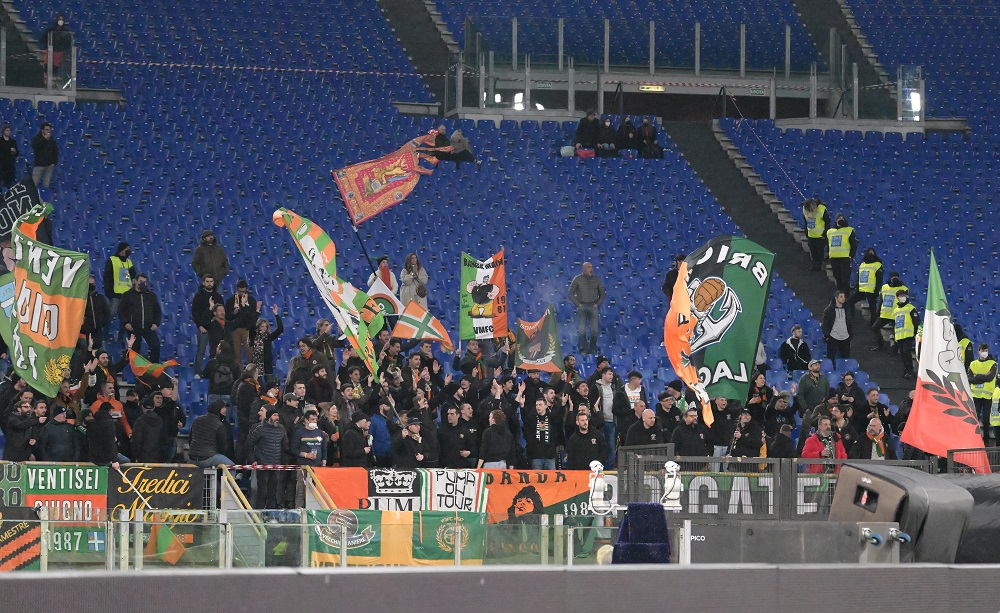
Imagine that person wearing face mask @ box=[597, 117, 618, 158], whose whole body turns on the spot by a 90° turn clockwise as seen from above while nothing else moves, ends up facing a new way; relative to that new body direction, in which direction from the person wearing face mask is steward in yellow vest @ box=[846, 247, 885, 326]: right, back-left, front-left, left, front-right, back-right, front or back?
back-left

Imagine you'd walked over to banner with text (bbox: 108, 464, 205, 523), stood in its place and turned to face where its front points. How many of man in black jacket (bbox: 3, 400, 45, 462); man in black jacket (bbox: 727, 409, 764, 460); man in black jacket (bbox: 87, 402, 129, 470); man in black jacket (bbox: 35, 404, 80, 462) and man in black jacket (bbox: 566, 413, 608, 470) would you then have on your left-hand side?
2

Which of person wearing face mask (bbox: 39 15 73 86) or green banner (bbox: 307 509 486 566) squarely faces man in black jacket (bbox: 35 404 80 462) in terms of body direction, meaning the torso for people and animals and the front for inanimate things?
the person wearing face mask

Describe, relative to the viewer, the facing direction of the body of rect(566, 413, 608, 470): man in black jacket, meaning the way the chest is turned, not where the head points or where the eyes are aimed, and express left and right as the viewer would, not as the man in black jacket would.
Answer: facing the viewer

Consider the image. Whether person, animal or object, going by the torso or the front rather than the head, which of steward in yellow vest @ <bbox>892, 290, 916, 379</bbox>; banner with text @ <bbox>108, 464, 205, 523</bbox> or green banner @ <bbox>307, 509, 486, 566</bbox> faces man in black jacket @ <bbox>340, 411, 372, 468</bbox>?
the steward in yellow vest

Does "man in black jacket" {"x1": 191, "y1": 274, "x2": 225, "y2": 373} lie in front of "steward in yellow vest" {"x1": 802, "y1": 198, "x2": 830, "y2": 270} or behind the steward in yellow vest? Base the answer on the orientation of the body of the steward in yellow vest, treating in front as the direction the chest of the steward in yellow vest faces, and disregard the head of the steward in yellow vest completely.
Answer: in front

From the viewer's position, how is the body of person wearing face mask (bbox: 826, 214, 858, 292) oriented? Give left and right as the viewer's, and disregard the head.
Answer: facing the viewer and to the left of the viewer

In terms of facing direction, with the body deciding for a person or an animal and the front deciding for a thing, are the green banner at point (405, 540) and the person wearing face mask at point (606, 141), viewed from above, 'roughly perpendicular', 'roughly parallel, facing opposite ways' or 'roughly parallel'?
roughly parallel

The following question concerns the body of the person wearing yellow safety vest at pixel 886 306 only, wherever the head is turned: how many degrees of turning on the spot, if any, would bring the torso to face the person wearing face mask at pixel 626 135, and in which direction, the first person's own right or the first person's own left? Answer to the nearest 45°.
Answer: approximately 90° to the first person's own right

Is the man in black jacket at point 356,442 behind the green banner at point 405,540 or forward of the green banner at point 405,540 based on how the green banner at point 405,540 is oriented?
behind

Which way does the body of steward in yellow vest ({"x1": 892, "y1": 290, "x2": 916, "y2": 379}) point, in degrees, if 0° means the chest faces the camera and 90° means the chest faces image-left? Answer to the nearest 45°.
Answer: approximately 45°

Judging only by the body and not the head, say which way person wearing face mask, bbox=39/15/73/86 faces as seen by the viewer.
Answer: toward the camera

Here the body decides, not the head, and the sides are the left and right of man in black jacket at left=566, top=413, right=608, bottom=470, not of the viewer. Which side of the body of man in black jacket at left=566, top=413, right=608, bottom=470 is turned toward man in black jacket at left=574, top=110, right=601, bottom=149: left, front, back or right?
back

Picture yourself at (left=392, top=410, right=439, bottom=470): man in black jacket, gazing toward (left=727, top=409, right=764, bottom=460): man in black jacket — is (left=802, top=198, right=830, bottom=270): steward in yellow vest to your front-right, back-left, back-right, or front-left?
front-left

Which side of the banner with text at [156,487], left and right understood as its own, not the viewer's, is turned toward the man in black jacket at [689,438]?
left

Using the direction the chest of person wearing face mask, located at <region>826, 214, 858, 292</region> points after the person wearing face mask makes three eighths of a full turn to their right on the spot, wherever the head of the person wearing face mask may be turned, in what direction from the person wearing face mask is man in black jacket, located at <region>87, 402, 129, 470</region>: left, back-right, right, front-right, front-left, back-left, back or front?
back-left

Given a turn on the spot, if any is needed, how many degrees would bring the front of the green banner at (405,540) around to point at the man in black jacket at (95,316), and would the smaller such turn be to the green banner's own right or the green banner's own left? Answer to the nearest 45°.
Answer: approximately 135° to the green banner's own right
